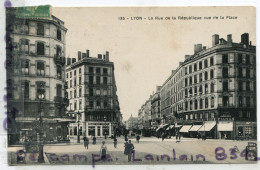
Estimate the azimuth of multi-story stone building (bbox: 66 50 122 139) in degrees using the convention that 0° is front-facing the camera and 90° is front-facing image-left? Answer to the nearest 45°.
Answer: approximately 0°

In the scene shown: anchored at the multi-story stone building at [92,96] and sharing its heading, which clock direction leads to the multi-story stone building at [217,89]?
the multi-story stone building at [217,89] is roughly at 9 o'clock from the multi-story stone building at [92,96].

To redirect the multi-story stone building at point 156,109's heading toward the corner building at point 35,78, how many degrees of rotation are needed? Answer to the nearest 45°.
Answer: approximately 90° to its left

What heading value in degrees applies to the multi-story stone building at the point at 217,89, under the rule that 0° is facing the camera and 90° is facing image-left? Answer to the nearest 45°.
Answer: approximately 45°
